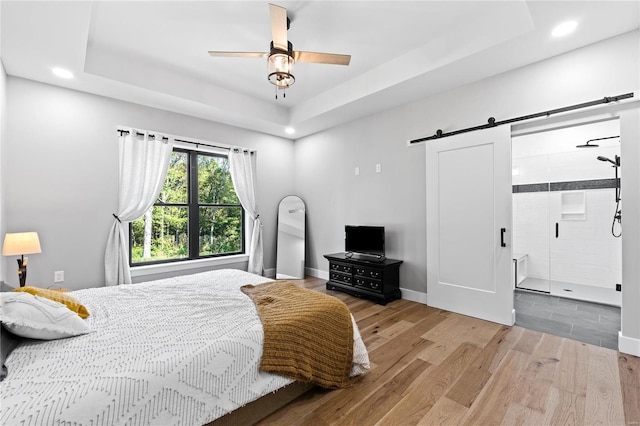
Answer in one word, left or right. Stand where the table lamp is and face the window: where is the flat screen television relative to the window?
right

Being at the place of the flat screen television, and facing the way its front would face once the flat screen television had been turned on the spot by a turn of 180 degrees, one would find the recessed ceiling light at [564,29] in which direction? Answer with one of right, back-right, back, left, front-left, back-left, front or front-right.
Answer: right

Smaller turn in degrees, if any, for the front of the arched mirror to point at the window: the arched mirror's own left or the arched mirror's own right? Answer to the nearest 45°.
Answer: approximately 45° to the arched mirror's own right

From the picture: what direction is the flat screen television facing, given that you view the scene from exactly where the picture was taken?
facing the viewer and to the left of the viewer

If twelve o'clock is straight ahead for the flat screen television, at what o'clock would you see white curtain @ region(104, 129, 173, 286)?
The white curtain is roughly at 1 o'clock from the flat screen television.

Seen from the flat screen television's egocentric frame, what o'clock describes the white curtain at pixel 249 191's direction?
The white curtain is roughly at 2 o'clock from the flat screen television.

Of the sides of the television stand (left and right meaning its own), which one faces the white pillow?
front

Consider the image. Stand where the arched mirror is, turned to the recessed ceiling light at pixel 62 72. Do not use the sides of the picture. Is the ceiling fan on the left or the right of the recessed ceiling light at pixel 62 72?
left

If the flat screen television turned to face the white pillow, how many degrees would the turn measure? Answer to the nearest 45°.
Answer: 0° — it already faces it

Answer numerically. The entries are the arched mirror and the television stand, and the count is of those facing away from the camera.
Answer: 0

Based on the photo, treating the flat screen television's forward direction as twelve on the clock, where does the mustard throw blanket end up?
The mustard throw blanket is roughly at 11 o'clock from the flat screen television.

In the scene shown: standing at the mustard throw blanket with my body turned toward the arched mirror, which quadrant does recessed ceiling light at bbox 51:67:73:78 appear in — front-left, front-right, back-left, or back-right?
front-left

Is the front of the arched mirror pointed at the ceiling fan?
yes

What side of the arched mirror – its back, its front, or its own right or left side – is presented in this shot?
front

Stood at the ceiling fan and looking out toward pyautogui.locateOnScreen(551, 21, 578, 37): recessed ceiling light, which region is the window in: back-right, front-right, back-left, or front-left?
back-left

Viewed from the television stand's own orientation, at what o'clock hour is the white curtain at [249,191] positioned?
The white curtain is roughly at 2 o'clock from the television stand.
